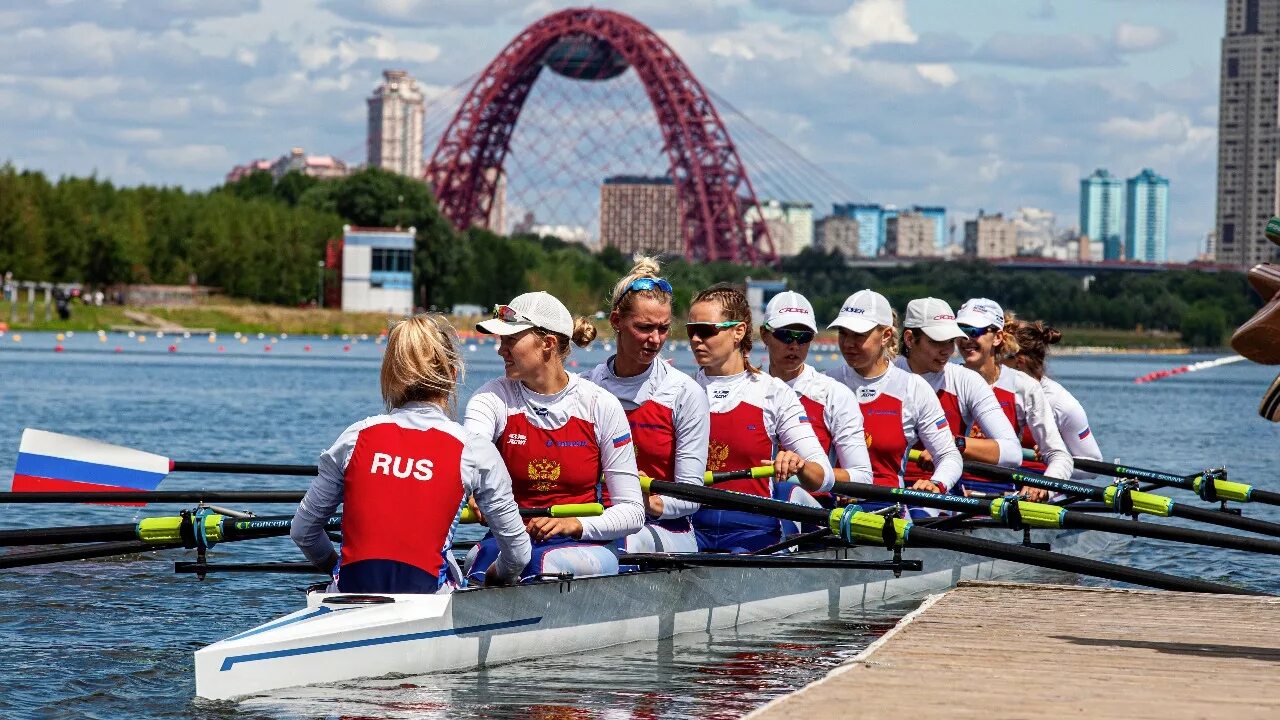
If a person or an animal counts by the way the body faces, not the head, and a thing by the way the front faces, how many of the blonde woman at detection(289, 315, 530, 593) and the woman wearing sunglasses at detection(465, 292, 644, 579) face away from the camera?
1

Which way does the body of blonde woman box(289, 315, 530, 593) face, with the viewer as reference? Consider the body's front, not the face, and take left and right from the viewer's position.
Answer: facing away from the viewer

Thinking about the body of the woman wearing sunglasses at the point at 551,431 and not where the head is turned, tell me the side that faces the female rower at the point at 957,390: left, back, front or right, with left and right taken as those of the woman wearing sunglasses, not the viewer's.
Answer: back

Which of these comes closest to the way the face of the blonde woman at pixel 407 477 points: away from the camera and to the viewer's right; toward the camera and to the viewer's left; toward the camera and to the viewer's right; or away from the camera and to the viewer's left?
away from the camera and to the viewer's right

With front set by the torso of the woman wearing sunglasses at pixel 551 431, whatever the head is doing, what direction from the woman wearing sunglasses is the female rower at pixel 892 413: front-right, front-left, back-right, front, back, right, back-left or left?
back

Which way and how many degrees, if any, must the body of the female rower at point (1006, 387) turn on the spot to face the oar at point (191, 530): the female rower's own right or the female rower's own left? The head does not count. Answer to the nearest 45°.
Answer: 0° — they already face it

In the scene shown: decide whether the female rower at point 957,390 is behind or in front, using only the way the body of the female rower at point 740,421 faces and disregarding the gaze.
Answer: behind

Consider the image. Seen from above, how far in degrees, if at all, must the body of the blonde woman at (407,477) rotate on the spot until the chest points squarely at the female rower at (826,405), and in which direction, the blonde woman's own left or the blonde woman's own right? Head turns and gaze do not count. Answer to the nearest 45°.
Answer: approximately 45° to the blonde woman's own right

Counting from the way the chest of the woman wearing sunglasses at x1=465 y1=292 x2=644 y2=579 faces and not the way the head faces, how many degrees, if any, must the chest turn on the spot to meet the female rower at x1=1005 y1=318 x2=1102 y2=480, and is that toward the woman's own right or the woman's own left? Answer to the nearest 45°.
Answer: approximately 180°
